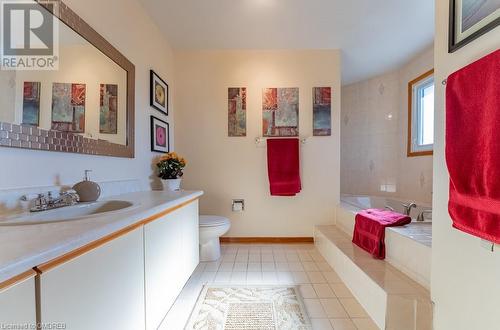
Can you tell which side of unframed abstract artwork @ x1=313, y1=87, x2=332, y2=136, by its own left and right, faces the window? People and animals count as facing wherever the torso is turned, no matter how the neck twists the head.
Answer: left

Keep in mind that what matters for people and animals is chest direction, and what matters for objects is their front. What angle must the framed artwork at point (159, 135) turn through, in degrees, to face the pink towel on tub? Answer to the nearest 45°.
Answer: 0° — it already faces it

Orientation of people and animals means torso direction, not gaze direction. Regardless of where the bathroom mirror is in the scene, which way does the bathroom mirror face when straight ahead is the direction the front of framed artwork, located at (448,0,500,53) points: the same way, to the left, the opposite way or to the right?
the opposite way

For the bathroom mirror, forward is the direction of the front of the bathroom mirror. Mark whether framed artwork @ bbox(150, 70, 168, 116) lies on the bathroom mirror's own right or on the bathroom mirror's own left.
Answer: on the bathroom mirror's own left

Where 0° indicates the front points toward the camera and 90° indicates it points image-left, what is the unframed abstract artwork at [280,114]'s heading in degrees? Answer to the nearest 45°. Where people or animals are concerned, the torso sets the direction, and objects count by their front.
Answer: approximately 0°

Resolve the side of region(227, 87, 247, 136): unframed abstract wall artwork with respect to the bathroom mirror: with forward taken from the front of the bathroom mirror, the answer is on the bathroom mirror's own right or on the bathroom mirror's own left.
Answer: on the bathroom mirror's own left

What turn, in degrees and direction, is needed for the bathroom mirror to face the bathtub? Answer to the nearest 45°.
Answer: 0° — it already faces it

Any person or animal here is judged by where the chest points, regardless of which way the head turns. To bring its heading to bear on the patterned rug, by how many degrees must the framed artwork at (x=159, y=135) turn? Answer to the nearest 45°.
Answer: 0° — it already faces it
